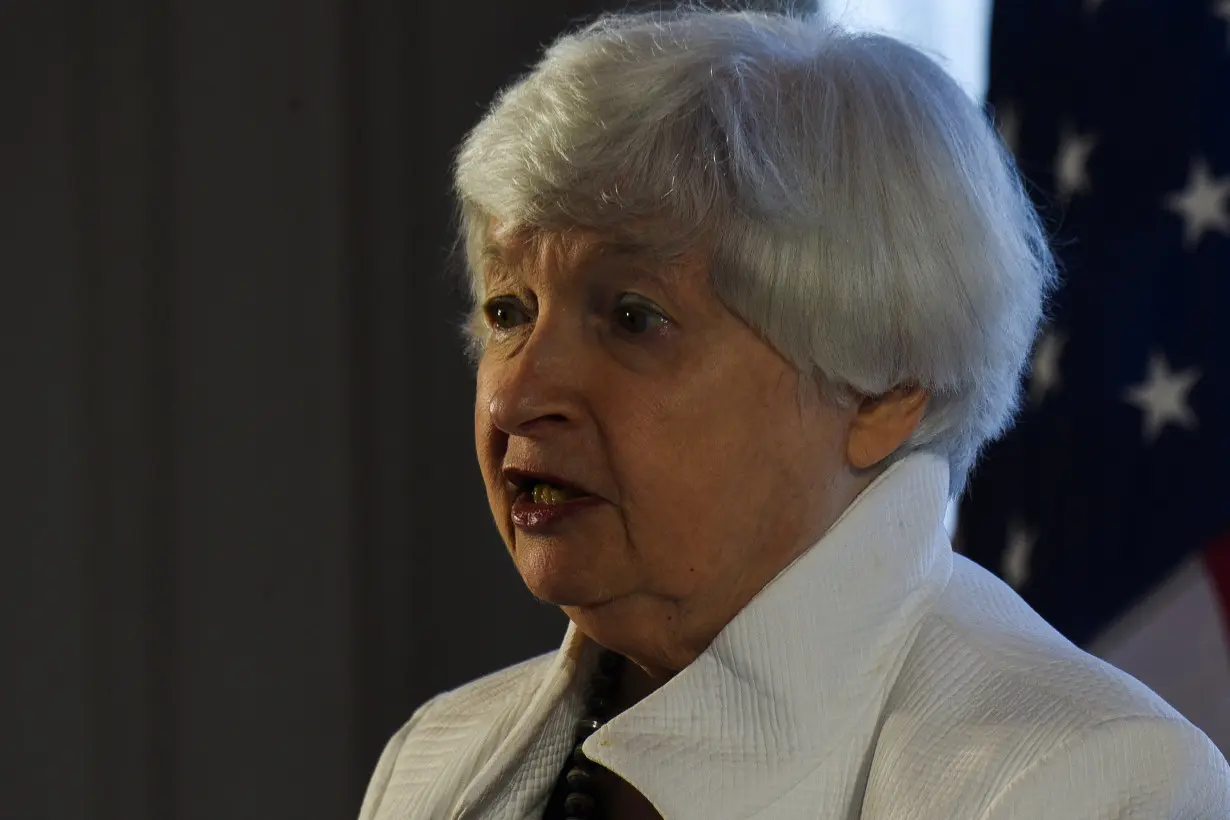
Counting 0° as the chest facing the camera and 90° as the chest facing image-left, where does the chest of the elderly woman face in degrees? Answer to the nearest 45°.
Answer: approximately 45°

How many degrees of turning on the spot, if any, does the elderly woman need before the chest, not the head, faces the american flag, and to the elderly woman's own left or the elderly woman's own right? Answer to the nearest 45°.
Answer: approximately 180°
